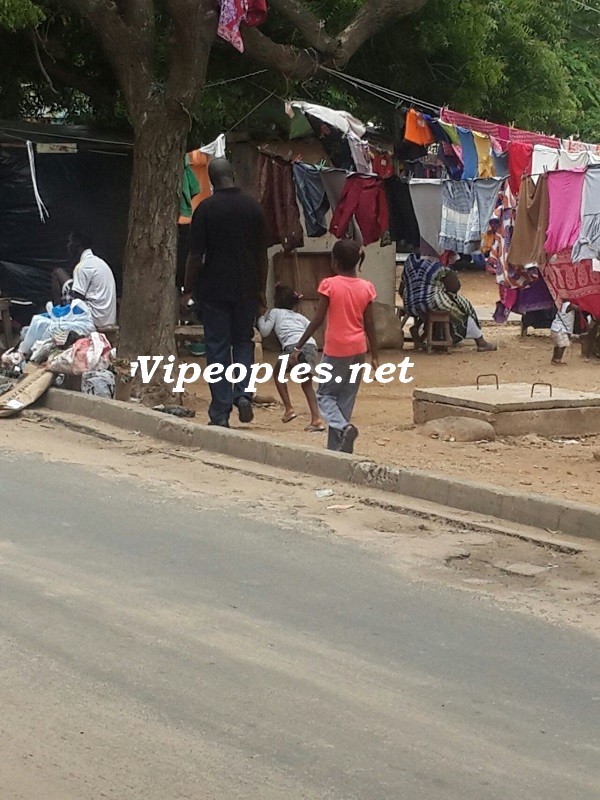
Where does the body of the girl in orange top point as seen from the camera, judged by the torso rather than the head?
away from the camera

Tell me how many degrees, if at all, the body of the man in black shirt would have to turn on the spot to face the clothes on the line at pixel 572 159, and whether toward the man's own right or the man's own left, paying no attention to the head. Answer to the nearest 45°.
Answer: approximately 45° to the man's own right

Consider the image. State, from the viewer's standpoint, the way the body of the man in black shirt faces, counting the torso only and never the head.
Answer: away from the camera

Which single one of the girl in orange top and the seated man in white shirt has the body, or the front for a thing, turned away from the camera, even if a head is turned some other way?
the girl in orange top

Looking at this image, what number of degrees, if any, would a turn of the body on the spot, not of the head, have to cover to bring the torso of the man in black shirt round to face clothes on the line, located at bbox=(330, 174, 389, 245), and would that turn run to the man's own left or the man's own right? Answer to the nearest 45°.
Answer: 0° — they already face it

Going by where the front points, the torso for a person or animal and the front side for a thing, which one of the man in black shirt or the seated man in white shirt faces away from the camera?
the man in black shirt

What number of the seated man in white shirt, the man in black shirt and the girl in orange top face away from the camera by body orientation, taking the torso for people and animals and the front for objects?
2

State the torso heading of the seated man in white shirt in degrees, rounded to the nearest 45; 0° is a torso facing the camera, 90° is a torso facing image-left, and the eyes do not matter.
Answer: approximately 90°

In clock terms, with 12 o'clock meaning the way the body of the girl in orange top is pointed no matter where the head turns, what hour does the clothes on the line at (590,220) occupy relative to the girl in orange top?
The clothes on the line is roughly at 1 o'clock from the girl in orange top.

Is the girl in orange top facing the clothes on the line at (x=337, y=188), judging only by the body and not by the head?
yes

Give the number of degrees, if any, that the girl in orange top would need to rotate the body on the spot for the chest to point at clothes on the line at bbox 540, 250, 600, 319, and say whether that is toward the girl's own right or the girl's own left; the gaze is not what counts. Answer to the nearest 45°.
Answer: approximately 45° to the girl's own right

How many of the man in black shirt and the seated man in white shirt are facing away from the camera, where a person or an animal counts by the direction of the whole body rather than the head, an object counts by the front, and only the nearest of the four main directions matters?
1
